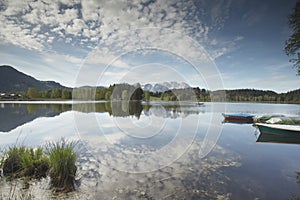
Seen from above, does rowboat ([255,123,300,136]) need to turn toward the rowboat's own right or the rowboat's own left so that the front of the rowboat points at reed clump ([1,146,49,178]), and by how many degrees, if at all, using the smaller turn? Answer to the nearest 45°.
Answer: approximately 45° to the rowboat's own left

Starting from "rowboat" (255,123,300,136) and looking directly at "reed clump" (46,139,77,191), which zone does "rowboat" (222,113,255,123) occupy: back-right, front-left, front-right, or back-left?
back-right

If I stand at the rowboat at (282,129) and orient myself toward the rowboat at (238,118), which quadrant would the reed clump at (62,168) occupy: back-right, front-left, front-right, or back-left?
back-left

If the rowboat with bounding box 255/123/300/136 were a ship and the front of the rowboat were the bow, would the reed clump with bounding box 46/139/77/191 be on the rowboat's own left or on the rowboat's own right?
on the rowboat's own left

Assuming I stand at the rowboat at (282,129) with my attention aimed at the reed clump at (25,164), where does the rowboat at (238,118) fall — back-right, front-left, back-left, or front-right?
back-right

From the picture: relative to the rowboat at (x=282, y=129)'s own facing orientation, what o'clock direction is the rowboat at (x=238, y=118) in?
the rowboat at (x=238, y=118) is roughly at 2 o'clock from the rowboat at (x=282, y=129).

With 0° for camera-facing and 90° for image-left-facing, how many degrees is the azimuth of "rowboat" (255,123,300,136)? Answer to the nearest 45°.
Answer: approximately 90°

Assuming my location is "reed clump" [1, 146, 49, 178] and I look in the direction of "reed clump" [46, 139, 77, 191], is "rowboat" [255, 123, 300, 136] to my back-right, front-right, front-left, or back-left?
front-left

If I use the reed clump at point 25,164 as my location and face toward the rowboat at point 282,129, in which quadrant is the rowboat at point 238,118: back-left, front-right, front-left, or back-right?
front-left
